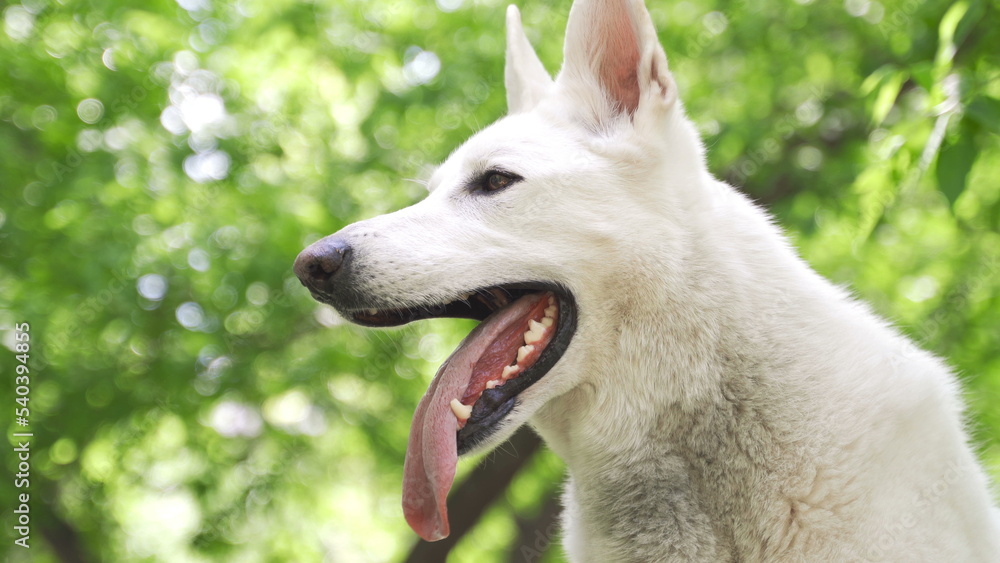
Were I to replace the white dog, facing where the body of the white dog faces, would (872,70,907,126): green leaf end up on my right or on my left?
on my right

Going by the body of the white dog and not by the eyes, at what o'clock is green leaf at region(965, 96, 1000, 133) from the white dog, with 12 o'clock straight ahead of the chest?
The green leaf is roughly at 4 o'clock from the white dog.

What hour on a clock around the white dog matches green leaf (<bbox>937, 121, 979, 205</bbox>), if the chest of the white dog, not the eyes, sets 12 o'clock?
The green leaf is roughly at 4 o'clock from the white dog.

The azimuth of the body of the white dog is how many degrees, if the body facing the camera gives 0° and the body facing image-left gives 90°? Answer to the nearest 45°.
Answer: approximately 90°
